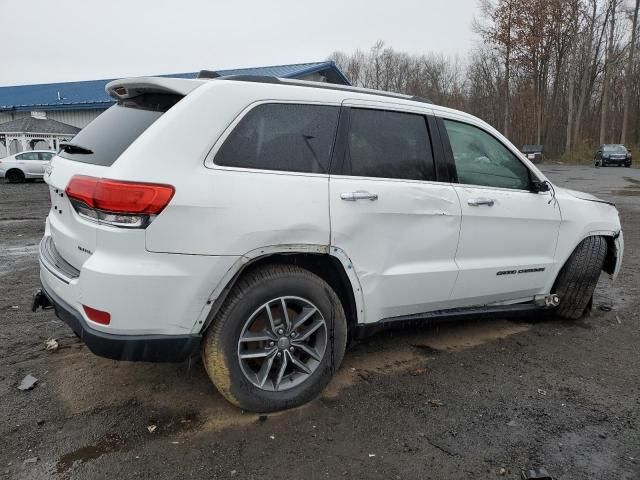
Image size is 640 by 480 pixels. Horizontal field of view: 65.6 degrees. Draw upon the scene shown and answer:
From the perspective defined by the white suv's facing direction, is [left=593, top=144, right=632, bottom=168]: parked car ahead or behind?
ahead

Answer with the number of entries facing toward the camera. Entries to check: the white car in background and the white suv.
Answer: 0

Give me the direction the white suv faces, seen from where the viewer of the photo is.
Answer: facing away from the viewer and to the right of the viewer

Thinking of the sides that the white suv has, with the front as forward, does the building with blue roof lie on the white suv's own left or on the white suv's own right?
on the white suv's own left

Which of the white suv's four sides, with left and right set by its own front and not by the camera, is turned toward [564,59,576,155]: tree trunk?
front
